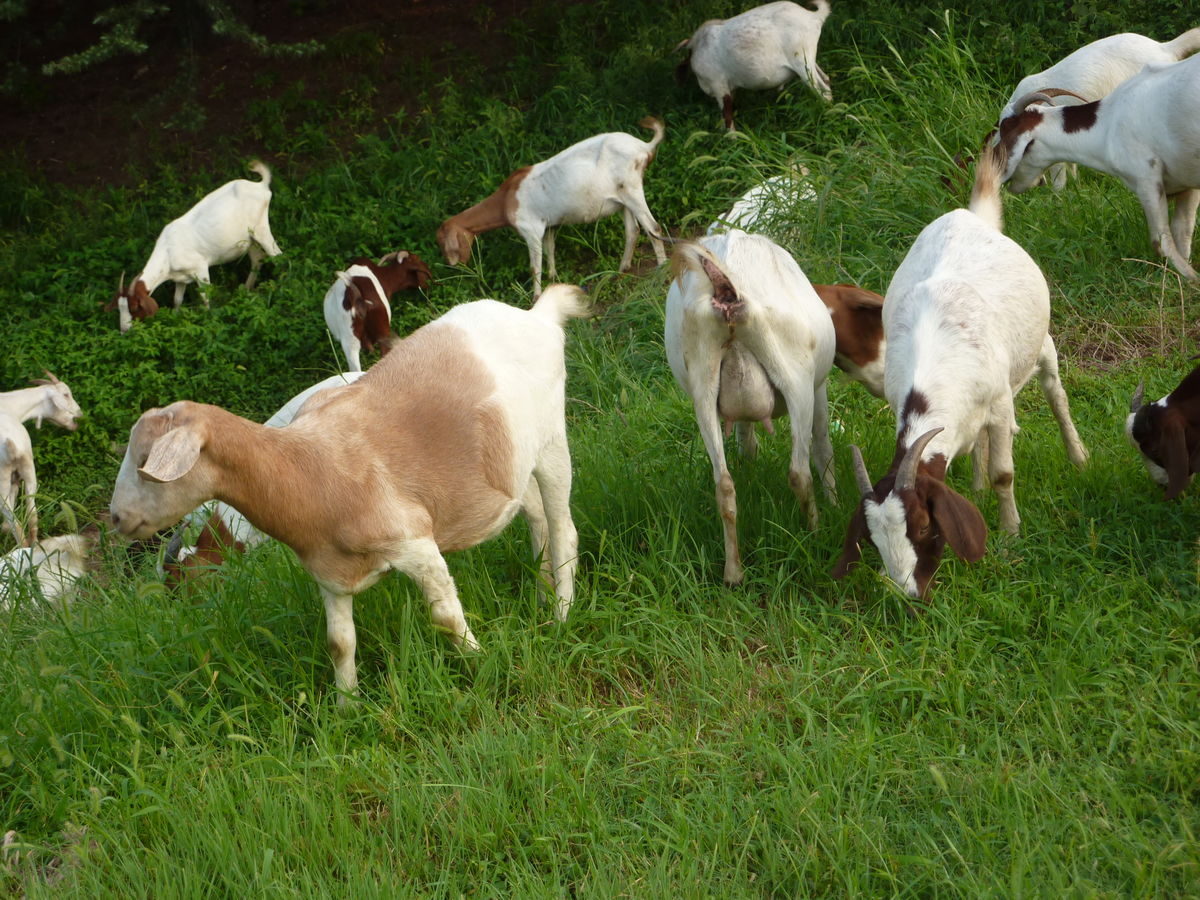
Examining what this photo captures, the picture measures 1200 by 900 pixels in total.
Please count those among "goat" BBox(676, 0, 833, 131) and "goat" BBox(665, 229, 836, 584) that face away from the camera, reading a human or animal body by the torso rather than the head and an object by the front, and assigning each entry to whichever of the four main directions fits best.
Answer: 1

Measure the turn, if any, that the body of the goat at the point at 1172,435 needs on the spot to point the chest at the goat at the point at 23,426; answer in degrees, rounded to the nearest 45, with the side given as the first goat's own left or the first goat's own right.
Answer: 0° — it already faces it

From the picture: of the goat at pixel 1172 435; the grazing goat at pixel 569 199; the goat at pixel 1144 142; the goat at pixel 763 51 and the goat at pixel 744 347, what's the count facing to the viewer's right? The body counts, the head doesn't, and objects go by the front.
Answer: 0

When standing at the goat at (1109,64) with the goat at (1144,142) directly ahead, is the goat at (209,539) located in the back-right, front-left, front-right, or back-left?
front-right

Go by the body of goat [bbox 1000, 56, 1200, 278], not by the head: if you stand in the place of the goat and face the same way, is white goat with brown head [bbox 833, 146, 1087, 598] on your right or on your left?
on your left

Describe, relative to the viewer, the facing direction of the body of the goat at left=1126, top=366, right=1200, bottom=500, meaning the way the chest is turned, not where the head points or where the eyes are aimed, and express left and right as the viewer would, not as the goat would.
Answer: facing to the left of the viewer

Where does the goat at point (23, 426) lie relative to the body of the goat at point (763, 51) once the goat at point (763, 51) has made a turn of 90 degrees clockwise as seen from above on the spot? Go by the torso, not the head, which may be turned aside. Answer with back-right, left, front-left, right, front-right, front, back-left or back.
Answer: back-left

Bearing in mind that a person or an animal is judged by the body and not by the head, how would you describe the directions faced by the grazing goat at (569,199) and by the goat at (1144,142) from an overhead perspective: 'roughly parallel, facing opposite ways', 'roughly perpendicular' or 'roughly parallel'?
roughly parallel

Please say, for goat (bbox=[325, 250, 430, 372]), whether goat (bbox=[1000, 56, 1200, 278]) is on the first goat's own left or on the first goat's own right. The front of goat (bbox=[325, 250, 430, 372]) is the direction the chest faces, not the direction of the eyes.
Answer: on the first goat's own right

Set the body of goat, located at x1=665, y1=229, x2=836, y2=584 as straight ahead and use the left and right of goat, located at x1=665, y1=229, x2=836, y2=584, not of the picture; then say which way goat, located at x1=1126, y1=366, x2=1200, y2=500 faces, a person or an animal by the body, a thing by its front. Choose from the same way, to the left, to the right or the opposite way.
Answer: to the left

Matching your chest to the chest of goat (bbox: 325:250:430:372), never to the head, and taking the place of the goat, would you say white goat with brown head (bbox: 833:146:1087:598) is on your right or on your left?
on your right

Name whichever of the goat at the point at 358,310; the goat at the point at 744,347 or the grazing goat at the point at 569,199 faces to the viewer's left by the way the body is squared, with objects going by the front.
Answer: the grazing goat

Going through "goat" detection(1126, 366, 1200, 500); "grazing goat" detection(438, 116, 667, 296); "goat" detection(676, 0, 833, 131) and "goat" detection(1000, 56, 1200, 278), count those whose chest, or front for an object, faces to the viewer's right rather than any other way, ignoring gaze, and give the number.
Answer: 0

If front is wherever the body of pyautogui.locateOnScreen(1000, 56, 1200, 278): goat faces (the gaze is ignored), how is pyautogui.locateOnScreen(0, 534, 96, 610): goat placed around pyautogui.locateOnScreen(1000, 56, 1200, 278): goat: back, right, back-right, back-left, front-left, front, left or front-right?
front-left

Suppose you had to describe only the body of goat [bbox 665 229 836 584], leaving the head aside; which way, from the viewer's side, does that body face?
away from the camera

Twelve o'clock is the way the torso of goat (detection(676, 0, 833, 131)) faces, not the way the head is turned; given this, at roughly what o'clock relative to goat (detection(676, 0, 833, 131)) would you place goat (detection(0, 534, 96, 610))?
goat (detection(0, 534, 96, 610)) is roughly at 10 o'clock from goat (detection(676, 0, 833, 131)).

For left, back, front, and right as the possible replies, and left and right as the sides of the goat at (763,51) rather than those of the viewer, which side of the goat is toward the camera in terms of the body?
left
